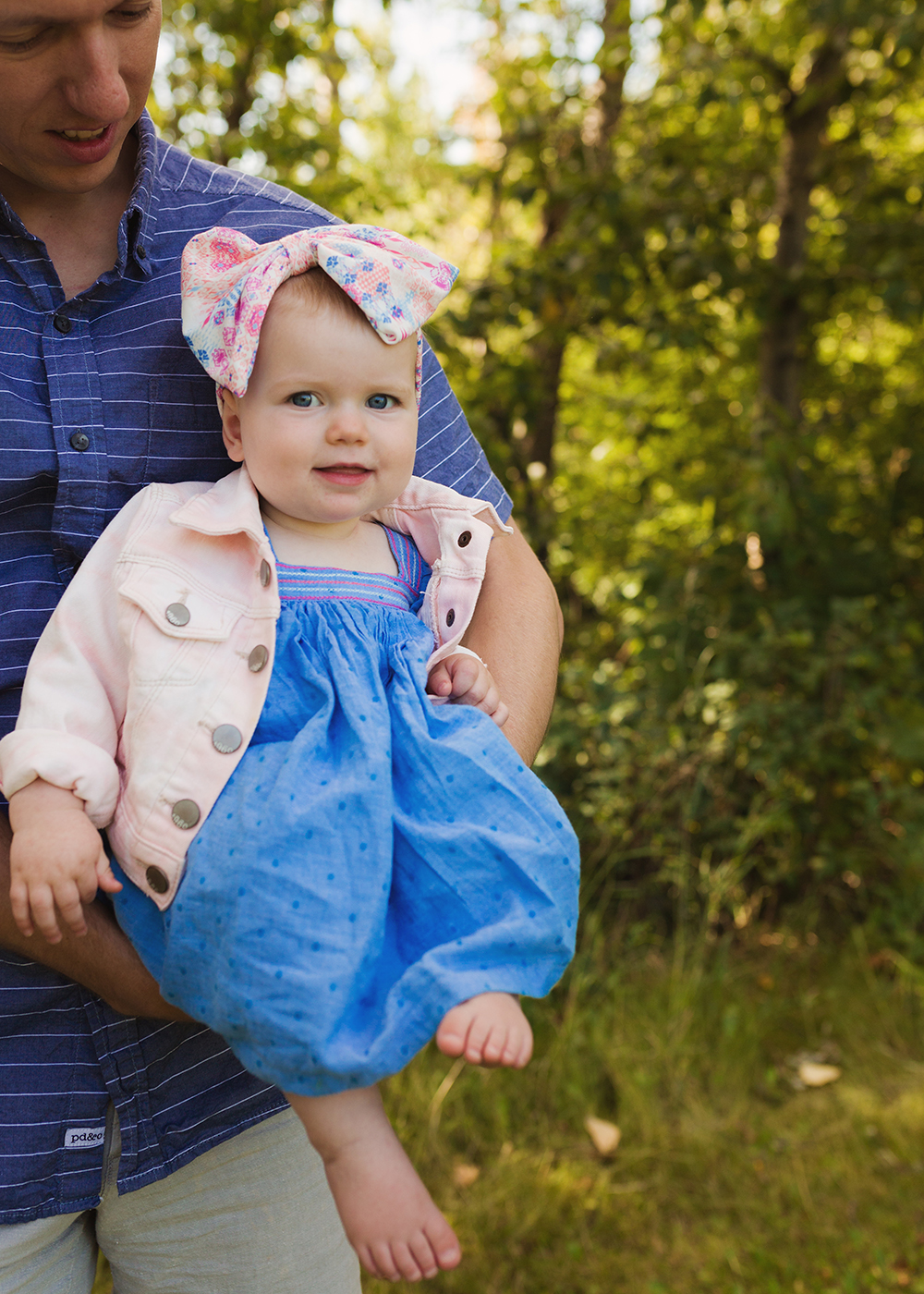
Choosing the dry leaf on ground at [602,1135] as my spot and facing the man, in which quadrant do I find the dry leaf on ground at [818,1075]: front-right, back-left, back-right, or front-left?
back-left

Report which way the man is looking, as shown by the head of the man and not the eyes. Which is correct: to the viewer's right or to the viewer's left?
to the viewer's right

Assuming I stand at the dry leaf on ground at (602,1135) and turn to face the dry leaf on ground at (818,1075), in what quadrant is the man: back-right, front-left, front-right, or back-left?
back-right

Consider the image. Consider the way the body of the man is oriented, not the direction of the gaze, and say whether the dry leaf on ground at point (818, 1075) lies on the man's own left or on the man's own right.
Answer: on the man's own left

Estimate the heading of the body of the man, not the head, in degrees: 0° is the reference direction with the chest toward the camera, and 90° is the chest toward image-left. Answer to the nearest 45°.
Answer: approximately 0°
